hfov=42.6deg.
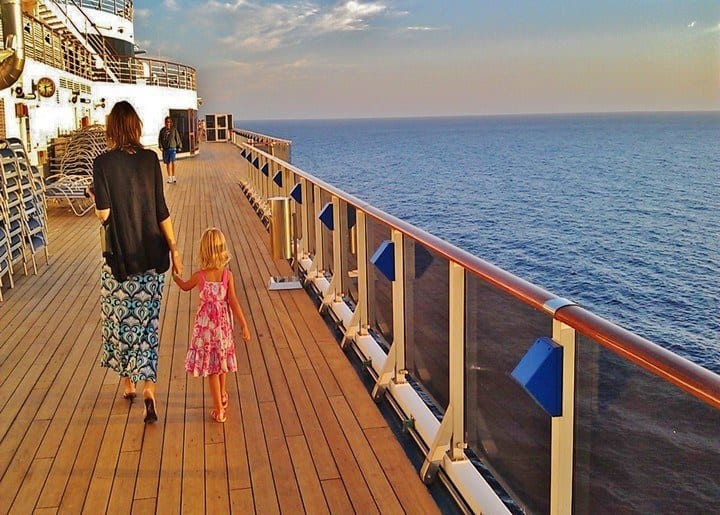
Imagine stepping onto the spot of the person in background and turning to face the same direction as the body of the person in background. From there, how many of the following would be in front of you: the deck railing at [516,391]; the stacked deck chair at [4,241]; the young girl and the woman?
4

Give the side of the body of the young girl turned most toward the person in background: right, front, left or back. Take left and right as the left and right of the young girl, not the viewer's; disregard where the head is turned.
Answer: front

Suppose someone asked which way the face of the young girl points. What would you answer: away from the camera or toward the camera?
away from the camera

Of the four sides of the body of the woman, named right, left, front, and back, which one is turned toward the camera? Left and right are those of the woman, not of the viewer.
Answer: back

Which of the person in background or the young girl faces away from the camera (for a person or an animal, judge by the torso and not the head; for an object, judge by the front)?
the young girl

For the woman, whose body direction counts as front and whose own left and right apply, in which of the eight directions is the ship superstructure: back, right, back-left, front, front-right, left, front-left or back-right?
front

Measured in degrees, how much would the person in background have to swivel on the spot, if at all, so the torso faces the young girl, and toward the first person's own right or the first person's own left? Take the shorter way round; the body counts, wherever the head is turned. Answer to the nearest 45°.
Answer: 0° — they already face them

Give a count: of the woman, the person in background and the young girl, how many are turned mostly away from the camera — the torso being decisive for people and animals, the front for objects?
2

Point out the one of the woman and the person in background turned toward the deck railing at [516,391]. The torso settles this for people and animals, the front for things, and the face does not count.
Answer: the person in background

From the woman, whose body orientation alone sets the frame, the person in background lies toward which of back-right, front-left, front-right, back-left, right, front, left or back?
front

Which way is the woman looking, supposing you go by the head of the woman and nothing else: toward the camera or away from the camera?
away from the camera

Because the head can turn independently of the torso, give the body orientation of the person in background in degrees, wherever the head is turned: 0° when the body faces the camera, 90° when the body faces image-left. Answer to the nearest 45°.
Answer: approximately 0°

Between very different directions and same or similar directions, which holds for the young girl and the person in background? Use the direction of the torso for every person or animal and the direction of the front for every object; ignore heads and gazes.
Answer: very different directions

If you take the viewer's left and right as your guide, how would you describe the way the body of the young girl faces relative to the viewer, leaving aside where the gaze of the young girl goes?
facing away from the viewer
